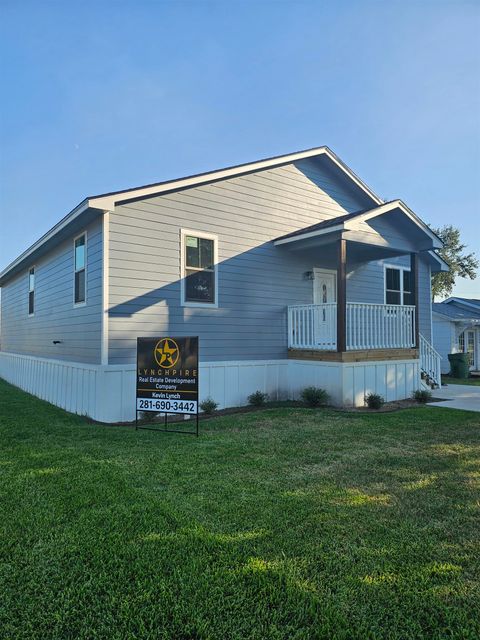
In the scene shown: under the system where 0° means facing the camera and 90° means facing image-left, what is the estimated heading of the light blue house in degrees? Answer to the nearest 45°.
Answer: approximately 315°

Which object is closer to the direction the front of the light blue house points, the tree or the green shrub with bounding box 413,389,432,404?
the green shrub

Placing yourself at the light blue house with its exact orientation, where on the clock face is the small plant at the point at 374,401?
The small plant is roughly at 11 o'clock from the light blue house.
